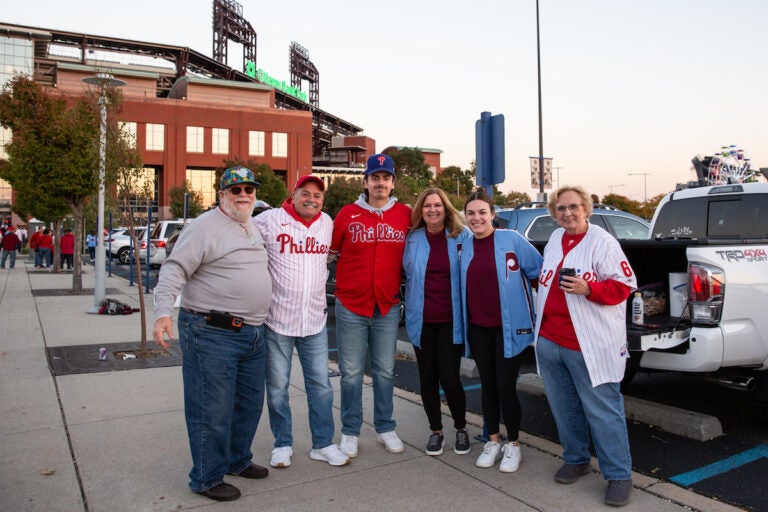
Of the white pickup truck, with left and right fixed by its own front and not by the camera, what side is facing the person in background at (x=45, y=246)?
left

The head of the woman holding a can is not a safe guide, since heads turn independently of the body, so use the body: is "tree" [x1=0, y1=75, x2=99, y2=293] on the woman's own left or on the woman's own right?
on the woman's own right

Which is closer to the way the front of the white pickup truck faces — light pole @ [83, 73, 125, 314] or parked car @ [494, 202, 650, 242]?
the parked car

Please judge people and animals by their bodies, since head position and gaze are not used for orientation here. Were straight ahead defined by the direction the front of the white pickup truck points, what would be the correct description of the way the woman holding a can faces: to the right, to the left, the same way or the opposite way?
the opposite way

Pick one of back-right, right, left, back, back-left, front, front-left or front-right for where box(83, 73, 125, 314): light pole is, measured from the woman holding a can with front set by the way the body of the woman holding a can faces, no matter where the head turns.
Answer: right

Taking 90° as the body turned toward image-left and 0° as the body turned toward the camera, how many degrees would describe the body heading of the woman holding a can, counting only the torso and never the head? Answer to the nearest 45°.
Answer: approximately 45°

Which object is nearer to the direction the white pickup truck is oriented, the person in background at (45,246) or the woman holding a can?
the person in background

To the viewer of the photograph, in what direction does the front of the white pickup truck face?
facing away from the viewer and to the right of the viewer
